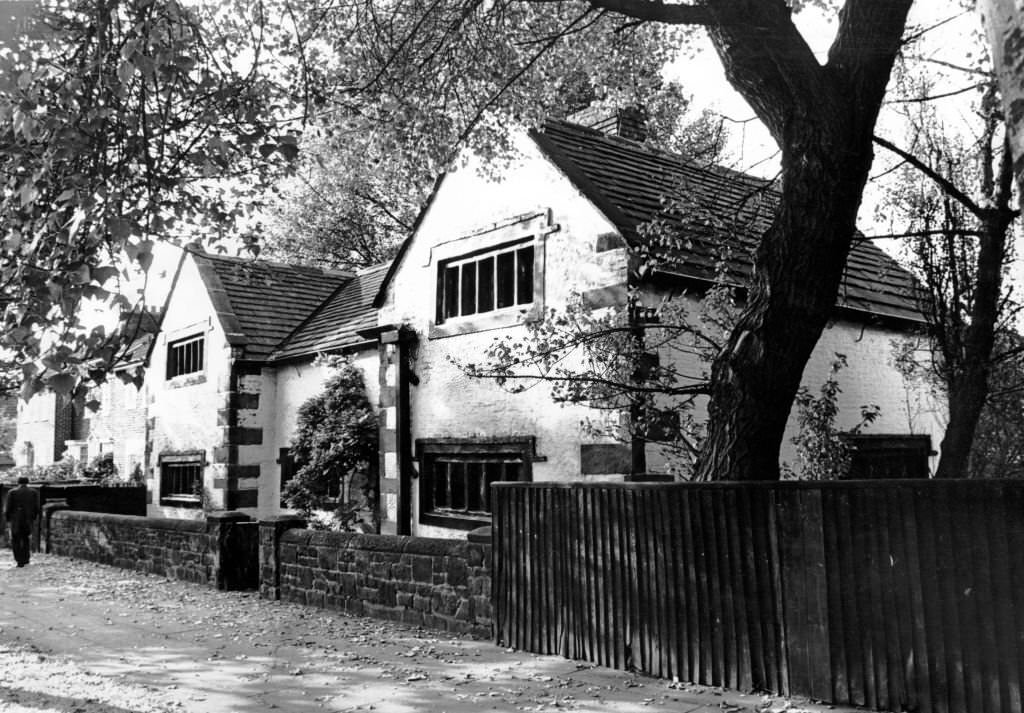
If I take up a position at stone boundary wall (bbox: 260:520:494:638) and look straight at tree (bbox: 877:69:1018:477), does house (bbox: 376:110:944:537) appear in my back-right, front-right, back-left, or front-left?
front-left

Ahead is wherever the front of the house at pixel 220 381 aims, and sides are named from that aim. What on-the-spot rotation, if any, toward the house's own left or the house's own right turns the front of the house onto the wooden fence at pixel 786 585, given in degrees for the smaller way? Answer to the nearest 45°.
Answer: approximately 45° to the house's own left

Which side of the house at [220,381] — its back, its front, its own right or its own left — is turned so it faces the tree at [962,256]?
left

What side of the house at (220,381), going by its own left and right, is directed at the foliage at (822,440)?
left

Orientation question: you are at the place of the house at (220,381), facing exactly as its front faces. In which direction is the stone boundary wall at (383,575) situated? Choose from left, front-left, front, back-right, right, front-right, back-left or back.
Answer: front-left

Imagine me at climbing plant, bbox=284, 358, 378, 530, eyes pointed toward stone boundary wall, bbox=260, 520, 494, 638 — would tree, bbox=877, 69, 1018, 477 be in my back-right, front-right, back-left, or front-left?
front-left

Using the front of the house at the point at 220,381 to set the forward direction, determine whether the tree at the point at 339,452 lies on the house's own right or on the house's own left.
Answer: on the house's own left

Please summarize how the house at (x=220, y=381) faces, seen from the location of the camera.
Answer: facing the viewer and to the left of the viewer

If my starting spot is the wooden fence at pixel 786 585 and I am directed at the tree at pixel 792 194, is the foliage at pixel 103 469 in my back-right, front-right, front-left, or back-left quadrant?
front-left

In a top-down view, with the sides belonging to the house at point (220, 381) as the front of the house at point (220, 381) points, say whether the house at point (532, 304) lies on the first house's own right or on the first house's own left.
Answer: on the first house's own left

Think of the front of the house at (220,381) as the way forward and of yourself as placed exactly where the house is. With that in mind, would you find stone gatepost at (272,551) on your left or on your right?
on your left
